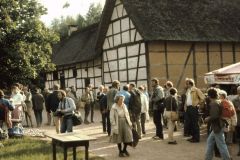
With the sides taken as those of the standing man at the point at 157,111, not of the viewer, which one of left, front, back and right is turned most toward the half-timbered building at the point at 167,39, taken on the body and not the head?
right

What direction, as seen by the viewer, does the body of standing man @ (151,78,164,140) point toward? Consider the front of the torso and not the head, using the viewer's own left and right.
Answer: facing to the left of the viewer

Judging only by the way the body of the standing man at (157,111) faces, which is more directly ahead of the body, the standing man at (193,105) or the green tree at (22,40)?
the green tree

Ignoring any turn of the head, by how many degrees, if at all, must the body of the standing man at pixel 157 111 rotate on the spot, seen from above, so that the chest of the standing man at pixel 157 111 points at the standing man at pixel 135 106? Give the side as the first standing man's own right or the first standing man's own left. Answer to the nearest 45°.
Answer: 0° — they already face them

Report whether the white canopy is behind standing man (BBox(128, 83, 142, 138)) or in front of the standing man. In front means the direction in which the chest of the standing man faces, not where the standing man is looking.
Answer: behind
